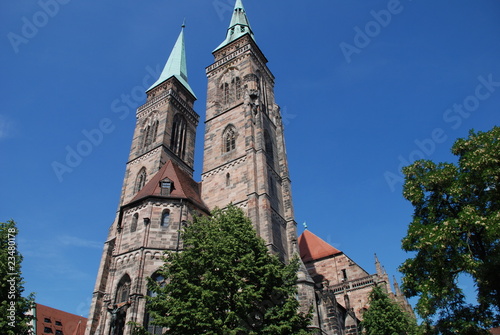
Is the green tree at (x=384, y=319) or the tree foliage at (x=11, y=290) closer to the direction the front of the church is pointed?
the tree foliage

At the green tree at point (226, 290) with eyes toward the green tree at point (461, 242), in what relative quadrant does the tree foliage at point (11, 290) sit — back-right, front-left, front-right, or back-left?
back-right

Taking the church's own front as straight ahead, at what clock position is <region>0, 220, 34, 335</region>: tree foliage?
The tree foliage is roughly at 12 o'clock from the church.

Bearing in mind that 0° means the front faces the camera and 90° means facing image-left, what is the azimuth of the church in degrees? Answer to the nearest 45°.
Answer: approximately 45°

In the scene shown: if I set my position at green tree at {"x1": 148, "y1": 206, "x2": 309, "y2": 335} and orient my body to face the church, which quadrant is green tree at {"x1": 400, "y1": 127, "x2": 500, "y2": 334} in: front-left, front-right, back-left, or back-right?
back-right
